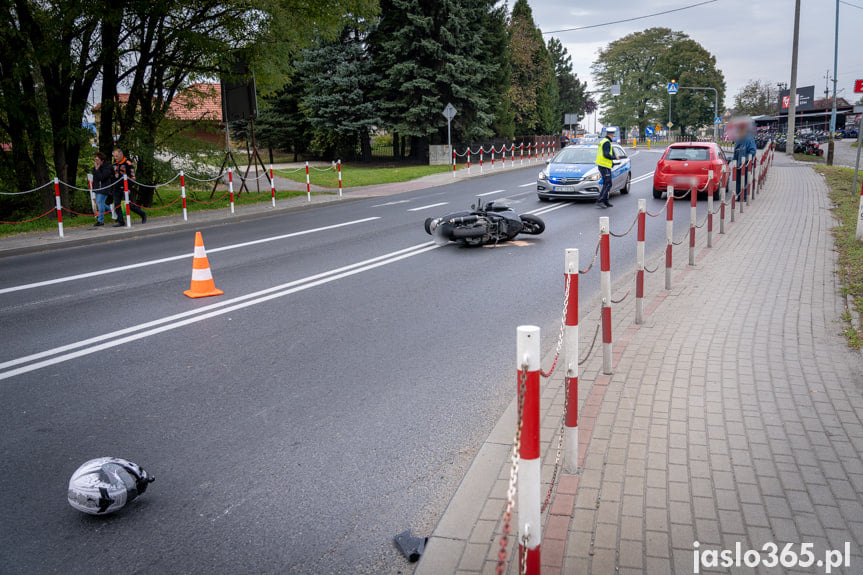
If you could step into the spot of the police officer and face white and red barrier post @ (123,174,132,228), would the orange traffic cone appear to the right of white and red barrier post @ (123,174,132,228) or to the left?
left

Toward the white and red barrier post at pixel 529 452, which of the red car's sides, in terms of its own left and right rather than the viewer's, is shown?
back

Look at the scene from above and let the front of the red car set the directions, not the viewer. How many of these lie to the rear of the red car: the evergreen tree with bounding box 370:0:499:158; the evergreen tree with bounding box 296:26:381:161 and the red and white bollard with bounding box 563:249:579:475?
1

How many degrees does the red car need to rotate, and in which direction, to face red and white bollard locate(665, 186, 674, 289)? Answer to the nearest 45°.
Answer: approximately 180°

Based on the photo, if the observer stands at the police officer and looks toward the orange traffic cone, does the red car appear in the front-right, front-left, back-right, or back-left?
back-left

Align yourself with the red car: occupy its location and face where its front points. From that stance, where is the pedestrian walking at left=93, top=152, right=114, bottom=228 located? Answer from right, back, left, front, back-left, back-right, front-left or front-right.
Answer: back-left

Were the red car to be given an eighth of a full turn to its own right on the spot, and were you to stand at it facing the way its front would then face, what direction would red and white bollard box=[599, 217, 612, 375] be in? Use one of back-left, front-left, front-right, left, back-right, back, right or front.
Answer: back-right

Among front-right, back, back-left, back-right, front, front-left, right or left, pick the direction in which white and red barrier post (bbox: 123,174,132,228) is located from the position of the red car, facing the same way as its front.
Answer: back-left

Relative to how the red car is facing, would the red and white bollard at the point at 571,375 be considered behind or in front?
behind

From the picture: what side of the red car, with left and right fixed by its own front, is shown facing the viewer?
back

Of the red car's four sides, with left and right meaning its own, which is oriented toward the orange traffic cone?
back

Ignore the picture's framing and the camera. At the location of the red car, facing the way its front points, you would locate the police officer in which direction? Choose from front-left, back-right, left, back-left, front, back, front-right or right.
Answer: back-left

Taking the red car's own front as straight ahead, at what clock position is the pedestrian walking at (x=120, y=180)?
The pedestrian walking is roughly at 8 o'clock from the red car.

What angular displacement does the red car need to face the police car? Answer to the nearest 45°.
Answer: approximately 135° to its left

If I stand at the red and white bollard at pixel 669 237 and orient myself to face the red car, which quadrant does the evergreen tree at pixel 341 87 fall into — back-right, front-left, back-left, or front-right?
front-left
